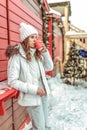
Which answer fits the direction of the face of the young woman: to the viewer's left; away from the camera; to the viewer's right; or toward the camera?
to the viewer's right

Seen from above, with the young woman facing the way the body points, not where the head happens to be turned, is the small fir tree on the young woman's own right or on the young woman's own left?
on the young woman's own left

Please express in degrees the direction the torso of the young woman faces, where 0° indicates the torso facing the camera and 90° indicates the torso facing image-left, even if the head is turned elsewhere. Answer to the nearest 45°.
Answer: approximately 315°
